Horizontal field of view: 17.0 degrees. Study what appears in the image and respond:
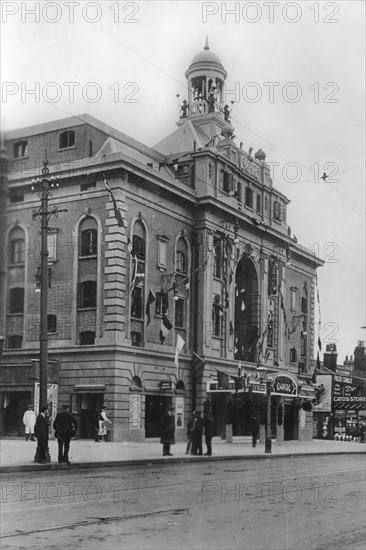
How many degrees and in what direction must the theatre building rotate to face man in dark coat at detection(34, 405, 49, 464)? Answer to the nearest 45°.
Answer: approximately 45° to its right

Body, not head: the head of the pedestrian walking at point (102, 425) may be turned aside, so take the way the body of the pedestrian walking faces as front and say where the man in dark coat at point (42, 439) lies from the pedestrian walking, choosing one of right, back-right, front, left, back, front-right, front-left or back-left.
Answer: right

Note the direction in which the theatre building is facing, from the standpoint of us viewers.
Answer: facing the viewer and to the right of the viewer

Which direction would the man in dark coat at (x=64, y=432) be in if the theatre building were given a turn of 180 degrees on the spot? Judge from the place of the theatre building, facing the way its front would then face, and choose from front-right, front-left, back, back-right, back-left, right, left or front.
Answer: back-left
